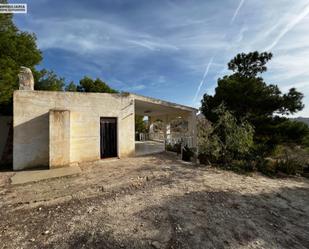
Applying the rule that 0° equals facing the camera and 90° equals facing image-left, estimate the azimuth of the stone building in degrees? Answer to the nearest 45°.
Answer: approximately 315°

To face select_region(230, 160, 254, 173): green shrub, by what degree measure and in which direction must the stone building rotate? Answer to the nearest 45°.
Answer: approximately 45° to its left

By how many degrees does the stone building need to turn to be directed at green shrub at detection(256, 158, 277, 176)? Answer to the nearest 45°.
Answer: approximately 45° to its left
